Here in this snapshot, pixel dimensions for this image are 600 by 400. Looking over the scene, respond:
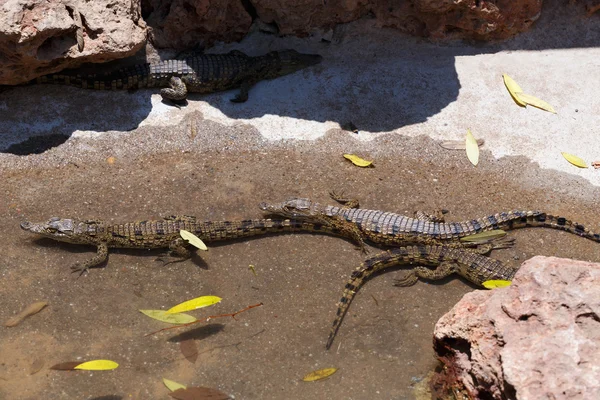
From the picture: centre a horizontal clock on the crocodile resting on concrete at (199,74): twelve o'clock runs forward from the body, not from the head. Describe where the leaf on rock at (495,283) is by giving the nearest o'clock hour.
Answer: The leaf on rock is roughly at 2 o'clock from the crocodile resting on concrete.

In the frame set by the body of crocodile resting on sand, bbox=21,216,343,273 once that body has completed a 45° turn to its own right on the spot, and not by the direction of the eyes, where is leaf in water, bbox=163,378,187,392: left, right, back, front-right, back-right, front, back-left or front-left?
back-left

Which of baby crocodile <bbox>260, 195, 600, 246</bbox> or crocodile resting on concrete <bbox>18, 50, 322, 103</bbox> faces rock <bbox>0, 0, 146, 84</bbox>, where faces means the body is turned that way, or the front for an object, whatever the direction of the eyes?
the baby crocodile

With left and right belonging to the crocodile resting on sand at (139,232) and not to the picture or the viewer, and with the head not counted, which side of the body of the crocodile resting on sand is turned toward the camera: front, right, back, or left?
left

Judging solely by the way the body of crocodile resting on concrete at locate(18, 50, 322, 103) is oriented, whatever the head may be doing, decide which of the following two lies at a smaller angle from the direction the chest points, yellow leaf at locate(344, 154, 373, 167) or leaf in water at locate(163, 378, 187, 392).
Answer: the yellow leaf

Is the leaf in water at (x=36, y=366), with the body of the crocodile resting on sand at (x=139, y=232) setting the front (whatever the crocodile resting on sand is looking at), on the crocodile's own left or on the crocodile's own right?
on the crocodile's own left

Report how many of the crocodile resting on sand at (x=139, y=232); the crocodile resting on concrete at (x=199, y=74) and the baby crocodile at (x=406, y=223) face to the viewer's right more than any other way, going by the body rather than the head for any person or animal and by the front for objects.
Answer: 1

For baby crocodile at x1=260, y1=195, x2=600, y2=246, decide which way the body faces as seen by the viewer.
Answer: to the viewer's left

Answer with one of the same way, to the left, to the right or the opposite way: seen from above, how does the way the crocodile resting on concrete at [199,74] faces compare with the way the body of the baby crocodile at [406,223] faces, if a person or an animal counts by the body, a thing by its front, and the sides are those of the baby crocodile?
the opposite way

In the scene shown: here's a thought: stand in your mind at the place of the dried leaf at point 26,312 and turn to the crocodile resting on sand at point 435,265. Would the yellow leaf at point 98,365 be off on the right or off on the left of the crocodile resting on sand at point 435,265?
right

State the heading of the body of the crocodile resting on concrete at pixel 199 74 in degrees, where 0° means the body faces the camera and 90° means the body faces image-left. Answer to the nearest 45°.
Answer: approximately 270°

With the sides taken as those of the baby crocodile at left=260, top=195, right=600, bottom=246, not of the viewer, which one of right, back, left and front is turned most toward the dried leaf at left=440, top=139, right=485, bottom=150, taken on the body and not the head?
right

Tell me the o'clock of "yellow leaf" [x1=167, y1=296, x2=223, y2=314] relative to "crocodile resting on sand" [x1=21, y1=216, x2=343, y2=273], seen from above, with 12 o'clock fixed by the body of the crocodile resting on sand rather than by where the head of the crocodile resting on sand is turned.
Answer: The yellow leaf is roughly at 8 o'clock from the crocodile resting on sand.

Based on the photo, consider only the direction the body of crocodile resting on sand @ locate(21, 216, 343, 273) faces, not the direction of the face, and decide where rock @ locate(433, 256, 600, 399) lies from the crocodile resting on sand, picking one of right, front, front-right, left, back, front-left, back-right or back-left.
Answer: back-left

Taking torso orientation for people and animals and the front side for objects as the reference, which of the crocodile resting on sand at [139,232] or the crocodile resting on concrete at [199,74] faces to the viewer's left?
the crocodile resting on sand at [139,232]

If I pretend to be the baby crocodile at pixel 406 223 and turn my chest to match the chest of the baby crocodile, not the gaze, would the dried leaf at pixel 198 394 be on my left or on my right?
on my left

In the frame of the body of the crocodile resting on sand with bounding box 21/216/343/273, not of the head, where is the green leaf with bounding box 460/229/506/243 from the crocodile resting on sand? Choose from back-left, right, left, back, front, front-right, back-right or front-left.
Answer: back
